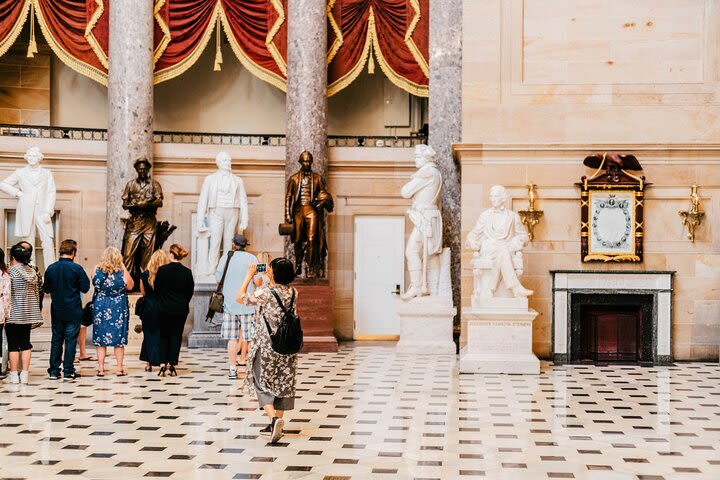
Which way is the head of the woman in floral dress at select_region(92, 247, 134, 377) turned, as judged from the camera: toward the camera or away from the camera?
away from the camera

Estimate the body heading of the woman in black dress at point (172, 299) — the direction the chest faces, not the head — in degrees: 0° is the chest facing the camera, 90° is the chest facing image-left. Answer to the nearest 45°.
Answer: approximately 180°

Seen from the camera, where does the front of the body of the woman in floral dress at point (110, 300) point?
away from the camera

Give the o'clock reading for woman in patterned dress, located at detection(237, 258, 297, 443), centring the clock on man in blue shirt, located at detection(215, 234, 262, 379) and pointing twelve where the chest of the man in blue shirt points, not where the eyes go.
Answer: The woman in patterned dress is roughly at 6 o'clock from the man in blue shirt.

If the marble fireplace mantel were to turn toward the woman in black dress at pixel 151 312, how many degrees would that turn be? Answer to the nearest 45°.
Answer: approximately 45° to its right

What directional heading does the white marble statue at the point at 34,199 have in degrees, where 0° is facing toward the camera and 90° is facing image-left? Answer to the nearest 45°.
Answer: approximately 0°

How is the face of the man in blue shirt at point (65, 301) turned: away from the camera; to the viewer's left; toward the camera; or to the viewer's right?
away from the camera

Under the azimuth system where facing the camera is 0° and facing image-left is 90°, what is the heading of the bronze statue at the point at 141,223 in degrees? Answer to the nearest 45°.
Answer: approximately 0°

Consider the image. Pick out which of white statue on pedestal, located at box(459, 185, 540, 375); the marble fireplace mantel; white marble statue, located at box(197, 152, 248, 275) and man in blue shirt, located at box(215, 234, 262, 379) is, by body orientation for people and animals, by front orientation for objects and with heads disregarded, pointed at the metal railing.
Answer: the man in blue shirt

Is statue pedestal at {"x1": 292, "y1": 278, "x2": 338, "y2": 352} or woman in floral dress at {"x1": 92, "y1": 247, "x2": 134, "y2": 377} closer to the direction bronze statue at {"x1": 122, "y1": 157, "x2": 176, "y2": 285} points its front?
the woman in floral dress

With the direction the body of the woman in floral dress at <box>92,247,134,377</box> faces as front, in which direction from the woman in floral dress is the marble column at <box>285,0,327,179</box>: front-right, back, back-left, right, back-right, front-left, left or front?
front-right

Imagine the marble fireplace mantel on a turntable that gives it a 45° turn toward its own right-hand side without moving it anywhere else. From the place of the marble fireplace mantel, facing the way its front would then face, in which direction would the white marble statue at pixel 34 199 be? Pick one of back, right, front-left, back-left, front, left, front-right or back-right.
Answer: front-right
